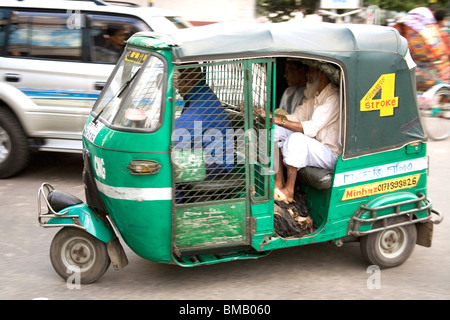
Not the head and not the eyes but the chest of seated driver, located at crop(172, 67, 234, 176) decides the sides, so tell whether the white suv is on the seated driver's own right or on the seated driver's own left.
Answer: on the seated driver's own right

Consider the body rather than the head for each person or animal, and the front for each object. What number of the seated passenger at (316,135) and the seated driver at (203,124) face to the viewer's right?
0

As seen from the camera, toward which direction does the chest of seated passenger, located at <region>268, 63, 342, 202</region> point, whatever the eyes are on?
to the viewer's left

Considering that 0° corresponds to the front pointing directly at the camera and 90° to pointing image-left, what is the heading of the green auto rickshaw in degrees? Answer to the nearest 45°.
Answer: approximately 90°

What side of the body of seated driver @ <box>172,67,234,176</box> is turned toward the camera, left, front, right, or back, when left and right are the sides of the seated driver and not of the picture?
left
